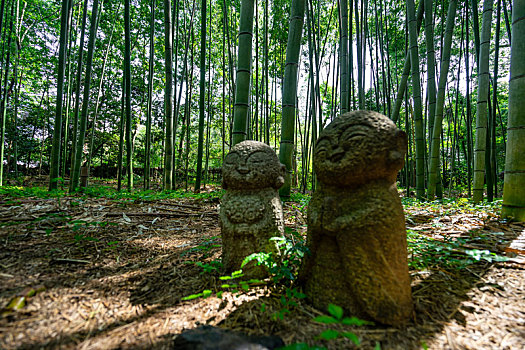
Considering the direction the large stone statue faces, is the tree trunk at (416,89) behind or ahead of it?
behind

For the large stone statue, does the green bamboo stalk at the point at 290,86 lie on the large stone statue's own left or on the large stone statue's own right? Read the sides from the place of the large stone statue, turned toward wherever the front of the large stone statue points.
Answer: on the large stone statue's own right

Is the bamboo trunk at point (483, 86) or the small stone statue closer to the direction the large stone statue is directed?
the small stone statue

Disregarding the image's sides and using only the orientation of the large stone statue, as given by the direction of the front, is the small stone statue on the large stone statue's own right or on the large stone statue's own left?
on the large stone statue's own right

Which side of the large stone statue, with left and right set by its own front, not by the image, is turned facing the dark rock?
front

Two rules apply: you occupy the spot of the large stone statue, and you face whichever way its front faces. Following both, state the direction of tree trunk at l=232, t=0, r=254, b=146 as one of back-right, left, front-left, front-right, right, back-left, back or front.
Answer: right

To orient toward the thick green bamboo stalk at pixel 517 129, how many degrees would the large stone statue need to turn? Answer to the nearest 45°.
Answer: approximately 180°

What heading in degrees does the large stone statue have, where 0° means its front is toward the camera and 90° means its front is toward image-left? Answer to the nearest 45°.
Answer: approximately 45°
